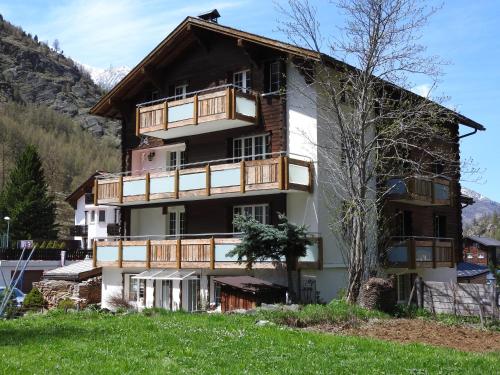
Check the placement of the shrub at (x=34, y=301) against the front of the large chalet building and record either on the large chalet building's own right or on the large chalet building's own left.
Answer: on the large chalet building's own right

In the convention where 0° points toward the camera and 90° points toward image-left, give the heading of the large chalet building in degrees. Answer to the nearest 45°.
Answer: approximately 45°

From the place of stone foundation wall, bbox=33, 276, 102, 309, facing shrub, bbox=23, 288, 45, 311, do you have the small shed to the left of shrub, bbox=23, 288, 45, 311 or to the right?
left

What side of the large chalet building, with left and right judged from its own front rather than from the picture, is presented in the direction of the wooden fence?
left

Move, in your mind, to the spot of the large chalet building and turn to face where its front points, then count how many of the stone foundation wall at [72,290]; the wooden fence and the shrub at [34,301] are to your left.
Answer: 1

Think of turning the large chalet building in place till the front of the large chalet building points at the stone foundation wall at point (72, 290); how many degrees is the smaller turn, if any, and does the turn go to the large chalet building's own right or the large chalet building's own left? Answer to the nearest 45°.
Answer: approximately 90° to the large chalet building's own right
